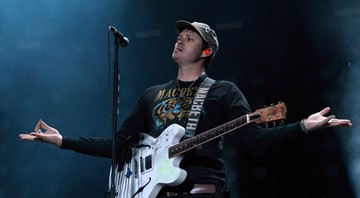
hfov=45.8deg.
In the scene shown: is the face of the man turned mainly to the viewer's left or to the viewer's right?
to the viewer's left

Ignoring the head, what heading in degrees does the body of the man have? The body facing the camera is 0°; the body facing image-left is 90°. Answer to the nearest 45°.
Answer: approximately 45°
